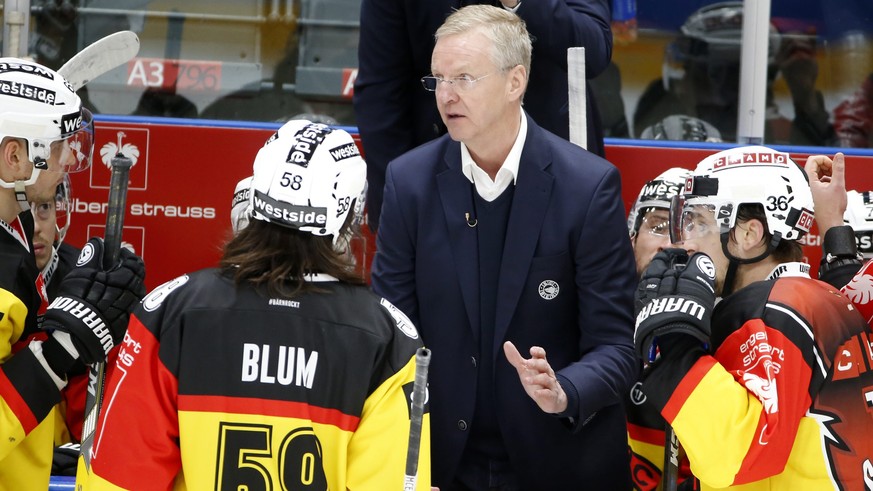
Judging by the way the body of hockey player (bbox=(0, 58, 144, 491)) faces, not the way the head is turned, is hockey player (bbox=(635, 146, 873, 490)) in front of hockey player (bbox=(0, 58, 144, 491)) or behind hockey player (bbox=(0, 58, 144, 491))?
in front

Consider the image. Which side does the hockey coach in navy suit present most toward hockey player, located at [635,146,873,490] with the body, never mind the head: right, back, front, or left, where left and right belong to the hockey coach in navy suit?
left

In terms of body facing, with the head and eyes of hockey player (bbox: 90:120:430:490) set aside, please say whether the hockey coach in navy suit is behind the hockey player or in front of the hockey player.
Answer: in front

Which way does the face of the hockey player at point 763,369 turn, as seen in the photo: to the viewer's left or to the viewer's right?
to the viewer's left

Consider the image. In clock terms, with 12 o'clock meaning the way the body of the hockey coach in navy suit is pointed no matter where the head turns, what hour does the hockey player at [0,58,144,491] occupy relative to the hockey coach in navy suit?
The hockey player is roughly at 1 o'clock from the hockey coach in navy suit.

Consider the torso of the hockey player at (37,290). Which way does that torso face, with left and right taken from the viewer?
facing to the right of the viewer

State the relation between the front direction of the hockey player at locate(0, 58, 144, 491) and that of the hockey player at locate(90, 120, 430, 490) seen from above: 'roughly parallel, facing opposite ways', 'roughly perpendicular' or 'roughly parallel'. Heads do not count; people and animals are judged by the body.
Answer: roughly perpendicular

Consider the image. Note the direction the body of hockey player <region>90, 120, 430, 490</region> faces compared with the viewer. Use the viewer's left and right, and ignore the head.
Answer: facing away from the viewer

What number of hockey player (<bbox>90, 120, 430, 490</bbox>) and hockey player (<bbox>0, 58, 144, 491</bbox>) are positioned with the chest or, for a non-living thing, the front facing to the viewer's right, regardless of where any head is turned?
1

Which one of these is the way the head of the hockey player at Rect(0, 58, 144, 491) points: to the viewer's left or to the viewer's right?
to the viewer's right

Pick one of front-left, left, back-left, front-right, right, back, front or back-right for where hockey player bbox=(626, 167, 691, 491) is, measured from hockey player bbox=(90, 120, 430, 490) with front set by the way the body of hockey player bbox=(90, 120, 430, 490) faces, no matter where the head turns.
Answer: front-right

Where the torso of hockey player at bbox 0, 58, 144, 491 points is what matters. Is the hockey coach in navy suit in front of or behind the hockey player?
in front
